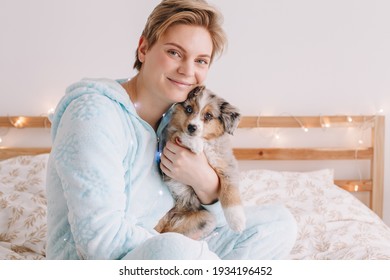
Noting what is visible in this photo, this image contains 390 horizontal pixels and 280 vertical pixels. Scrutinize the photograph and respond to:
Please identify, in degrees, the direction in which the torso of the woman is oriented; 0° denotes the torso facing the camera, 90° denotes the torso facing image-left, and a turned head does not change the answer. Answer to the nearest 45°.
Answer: approximately 315°

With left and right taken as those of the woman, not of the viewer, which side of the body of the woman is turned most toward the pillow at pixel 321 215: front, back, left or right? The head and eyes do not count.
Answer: left
